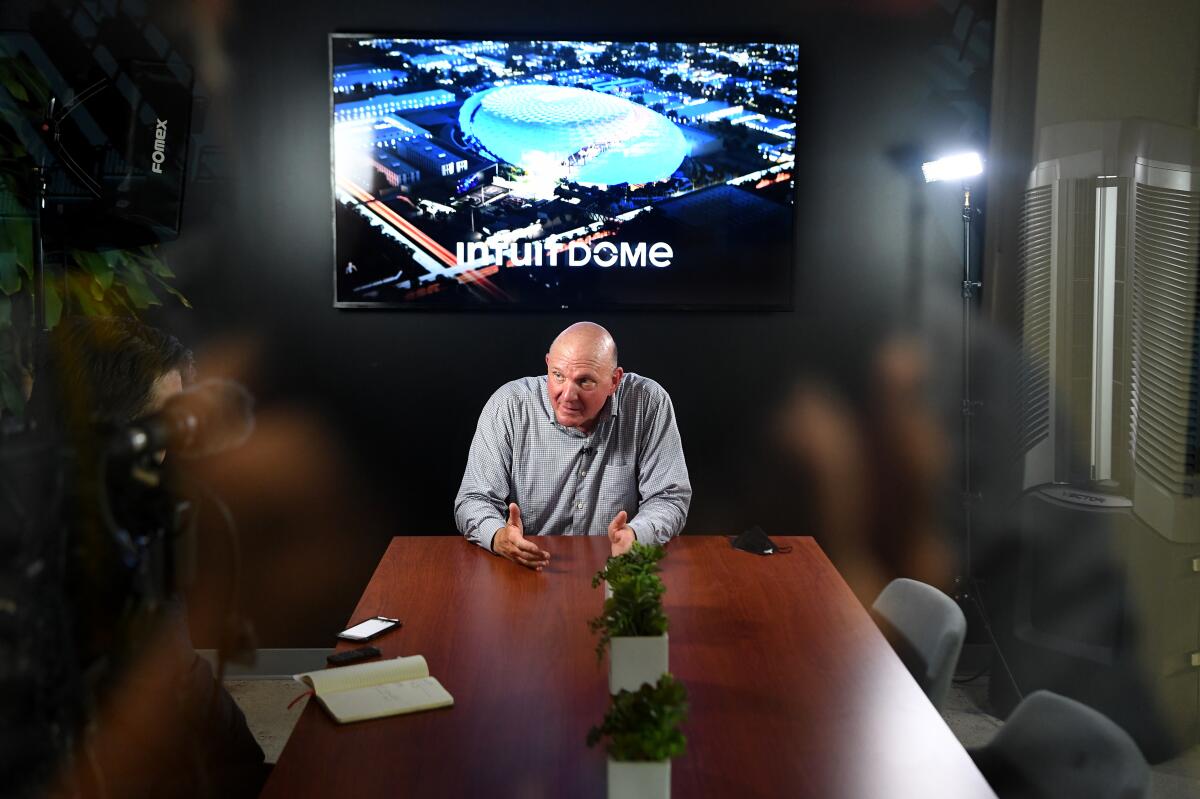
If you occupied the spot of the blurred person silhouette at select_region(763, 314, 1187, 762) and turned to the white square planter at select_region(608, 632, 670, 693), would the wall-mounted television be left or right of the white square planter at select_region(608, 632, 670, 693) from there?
right

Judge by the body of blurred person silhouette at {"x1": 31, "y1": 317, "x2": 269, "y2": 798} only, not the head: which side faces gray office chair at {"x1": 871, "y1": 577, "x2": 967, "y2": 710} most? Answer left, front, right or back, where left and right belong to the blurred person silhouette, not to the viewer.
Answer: front

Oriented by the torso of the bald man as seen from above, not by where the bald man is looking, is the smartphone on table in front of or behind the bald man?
in front

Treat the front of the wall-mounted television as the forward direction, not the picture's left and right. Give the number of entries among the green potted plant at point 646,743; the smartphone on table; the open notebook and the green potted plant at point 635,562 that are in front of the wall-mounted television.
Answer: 4

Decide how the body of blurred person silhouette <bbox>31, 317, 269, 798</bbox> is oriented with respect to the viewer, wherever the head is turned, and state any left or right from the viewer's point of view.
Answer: facing to the right of the viewer

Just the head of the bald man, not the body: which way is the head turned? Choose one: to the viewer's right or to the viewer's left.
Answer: to the viewer's left

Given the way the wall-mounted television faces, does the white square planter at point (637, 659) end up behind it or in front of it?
in front

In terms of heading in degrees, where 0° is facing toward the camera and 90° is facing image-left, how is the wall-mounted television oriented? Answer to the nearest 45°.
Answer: approximately 0°

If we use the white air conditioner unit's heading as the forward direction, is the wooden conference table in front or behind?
in front

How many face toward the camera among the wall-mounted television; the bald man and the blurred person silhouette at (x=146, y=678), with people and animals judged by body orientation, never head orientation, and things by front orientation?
2

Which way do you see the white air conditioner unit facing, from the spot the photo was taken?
facing the viewer and to the left of the viewer

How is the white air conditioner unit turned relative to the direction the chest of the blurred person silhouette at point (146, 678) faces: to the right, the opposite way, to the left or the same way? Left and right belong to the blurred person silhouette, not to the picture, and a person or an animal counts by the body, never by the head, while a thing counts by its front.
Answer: the opposite way
